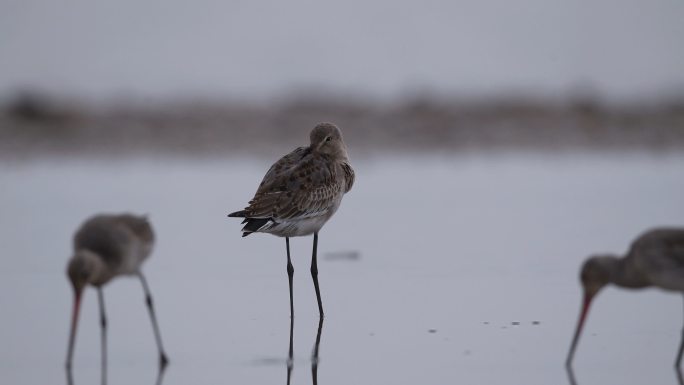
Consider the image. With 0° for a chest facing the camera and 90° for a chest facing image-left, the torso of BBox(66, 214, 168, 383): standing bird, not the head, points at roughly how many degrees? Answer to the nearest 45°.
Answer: approximately 45°

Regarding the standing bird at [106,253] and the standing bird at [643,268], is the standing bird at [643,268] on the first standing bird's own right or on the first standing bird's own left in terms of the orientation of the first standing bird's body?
on the first standing bird's own left

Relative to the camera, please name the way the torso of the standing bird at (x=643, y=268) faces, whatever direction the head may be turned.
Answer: to the viewer's left

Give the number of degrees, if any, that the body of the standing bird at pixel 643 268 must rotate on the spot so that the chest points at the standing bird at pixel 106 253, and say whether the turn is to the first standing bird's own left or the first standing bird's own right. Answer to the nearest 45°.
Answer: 0° — it already faces it
